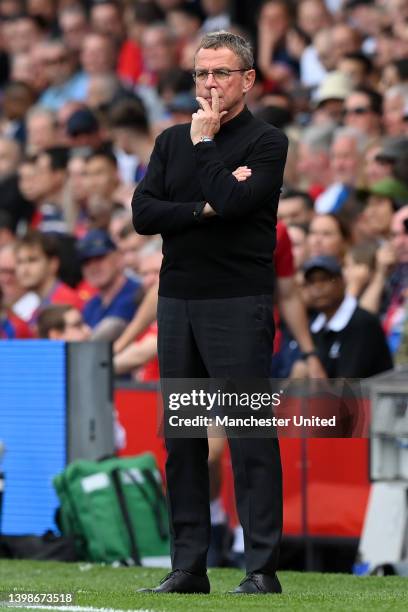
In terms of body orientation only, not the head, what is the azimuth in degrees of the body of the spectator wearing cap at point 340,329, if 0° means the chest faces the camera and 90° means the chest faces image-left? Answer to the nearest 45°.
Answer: approximately 45°

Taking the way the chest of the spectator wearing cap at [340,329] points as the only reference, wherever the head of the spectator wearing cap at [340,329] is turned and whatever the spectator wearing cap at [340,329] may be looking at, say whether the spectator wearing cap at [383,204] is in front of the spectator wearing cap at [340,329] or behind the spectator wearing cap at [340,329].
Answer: behind

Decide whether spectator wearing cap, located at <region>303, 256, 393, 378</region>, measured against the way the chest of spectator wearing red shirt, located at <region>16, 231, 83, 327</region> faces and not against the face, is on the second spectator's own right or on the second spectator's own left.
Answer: on the second spectator's own left

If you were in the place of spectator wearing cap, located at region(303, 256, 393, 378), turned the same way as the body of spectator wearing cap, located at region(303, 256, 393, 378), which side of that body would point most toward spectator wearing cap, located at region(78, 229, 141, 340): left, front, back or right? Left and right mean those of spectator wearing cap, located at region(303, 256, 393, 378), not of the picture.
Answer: right

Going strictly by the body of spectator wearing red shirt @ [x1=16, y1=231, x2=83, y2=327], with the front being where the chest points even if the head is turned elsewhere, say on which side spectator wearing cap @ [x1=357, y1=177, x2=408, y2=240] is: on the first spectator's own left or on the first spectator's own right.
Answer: on the first spectator's own left

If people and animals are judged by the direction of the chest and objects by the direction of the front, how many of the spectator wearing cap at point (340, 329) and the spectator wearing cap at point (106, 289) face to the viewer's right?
0

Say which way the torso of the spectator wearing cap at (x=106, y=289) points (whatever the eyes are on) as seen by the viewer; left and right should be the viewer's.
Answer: facing the viewer and to the left of the viewer

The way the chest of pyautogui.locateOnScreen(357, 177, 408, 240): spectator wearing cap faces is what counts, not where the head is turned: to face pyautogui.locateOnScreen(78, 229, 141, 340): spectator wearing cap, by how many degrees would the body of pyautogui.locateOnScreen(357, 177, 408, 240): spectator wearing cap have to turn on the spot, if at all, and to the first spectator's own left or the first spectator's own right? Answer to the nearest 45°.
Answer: approximately 45° to the first spectator's own right

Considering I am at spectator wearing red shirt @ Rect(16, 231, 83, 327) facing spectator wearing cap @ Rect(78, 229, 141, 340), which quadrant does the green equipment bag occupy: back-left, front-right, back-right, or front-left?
front-right
